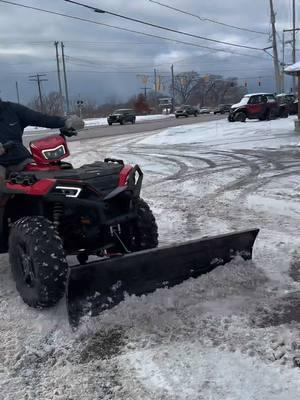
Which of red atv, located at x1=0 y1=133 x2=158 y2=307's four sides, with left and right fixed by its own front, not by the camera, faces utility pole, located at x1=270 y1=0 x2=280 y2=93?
left

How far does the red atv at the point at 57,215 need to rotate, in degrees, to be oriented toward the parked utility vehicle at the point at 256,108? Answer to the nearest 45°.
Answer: approximately 90° to its left

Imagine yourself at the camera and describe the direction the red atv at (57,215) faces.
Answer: facing the viewer and to the right of the viewer
